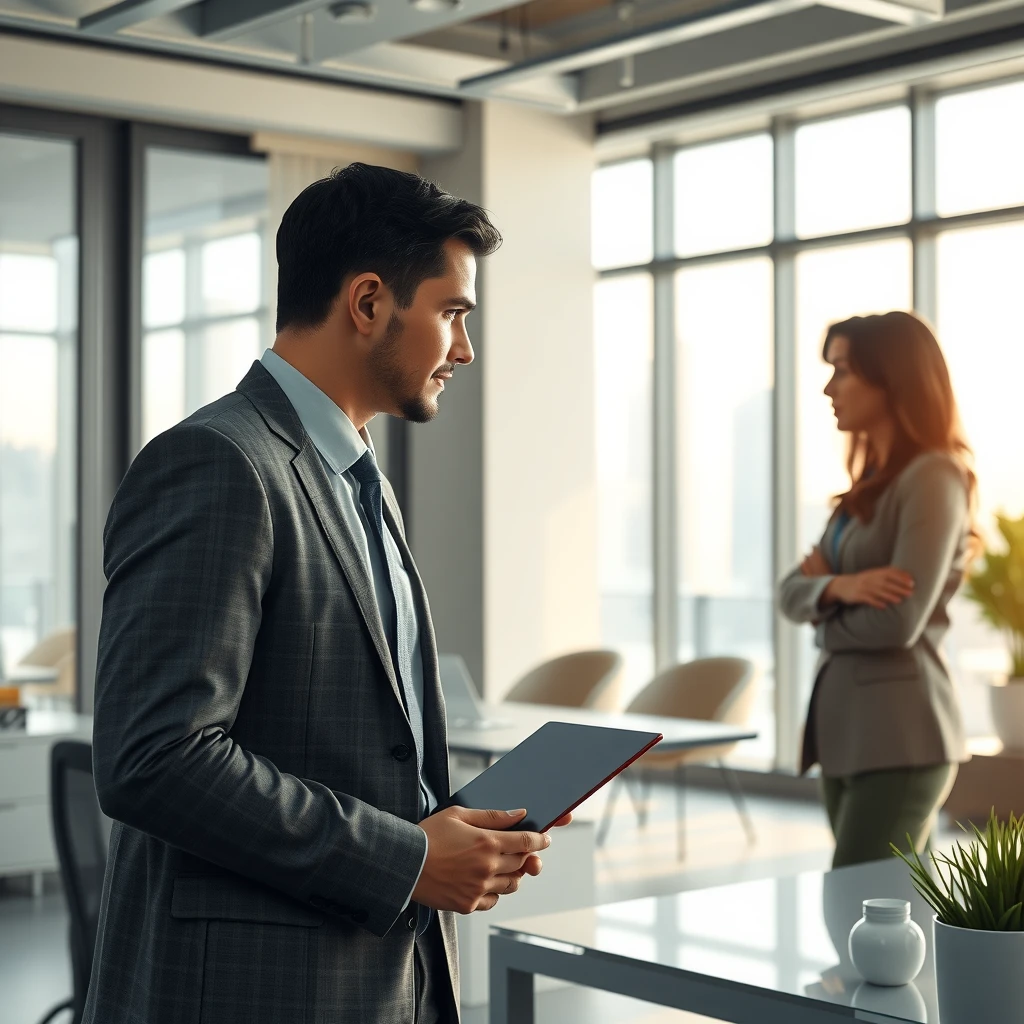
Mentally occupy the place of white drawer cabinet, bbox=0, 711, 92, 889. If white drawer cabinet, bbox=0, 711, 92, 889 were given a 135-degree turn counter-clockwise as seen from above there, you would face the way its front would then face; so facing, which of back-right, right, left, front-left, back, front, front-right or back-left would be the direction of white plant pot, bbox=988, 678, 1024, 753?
front-right

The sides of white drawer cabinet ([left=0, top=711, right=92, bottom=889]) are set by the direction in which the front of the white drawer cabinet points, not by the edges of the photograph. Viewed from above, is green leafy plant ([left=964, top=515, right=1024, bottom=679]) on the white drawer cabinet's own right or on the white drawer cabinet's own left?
on the white drawer cabinet's own left

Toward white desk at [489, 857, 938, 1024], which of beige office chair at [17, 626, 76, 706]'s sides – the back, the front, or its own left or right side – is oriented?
left

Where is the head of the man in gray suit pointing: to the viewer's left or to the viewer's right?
to the viewer's right

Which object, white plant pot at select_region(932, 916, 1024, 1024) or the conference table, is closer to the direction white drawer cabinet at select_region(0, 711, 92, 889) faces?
the white plant pot

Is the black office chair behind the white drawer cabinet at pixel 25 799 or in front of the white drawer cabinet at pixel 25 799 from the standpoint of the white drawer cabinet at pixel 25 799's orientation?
in front

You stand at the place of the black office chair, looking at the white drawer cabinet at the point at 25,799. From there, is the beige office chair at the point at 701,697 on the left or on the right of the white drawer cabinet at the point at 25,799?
right

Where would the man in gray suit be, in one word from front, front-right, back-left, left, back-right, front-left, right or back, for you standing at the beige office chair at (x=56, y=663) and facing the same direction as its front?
left

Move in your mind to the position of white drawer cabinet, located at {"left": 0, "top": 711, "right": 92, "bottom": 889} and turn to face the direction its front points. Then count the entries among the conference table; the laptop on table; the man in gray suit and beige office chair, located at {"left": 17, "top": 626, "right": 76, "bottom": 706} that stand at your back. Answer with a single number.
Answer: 1

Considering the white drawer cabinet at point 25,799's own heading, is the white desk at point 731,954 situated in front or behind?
in front

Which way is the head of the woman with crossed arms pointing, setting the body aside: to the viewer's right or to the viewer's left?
to the viewer's left
